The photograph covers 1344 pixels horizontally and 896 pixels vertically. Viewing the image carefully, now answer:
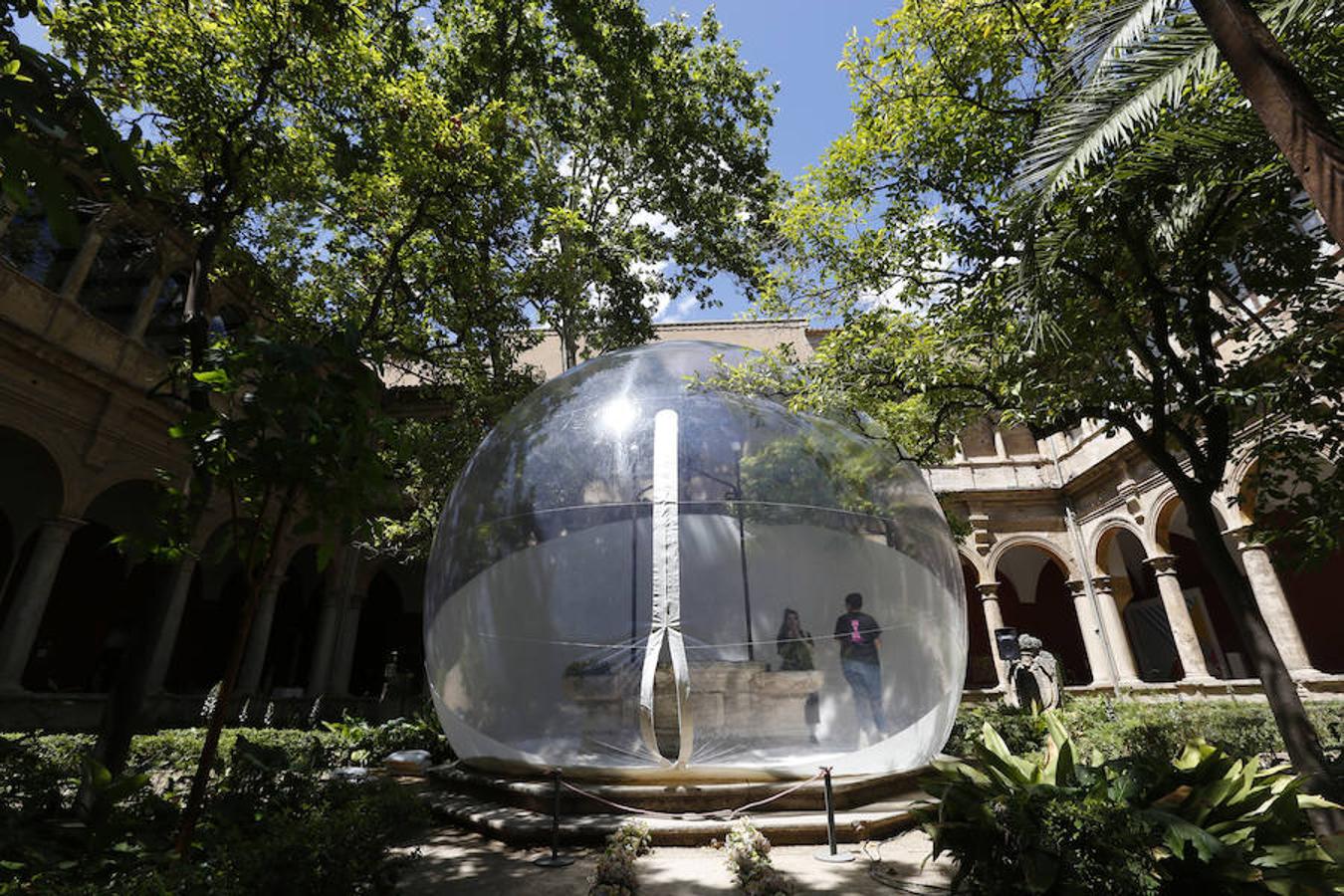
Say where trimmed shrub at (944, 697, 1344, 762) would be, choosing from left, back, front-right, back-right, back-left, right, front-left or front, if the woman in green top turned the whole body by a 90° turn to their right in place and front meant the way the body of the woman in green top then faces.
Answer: back-right

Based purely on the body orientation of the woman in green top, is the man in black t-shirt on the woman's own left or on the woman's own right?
on the woman's own left

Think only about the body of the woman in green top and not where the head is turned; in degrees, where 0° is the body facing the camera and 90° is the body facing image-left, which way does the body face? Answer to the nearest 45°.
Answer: approximately 0°

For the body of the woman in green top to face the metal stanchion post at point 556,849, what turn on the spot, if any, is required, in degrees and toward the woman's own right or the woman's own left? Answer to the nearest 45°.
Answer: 0° — they already face it
